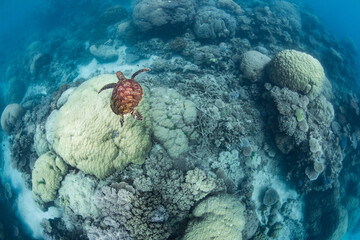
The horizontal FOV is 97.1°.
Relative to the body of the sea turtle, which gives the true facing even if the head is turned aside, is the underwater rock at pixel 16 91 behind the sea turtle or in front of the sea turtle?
in front

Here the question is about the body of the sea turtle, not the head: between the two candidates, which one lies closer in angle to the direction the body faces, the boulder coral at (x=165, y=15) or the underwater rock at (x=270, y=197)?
the boulder coral

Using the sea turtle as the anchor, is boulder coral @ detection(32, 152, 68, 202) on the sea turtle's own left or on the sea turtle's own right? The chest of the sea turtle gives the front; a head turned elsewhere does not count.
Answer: on the sea turtle's own left

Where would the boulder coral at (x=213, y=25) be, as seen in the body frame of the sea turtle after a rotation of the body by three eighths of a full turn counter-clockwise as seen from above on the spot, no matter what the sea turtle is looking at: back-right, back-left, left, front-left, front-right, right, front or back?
back

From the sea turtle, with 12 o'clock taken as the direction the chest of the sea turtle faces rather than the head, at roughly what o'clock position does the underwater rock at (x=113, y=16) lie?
The underwater rock is roughly at 12 o'clock from the sea turtle.

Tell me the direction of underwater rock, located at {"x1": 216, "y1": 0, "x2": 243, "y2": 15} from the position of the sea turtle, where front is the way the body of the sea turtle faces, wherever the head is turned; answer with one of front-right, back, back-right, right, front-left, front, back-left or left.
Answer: front-right

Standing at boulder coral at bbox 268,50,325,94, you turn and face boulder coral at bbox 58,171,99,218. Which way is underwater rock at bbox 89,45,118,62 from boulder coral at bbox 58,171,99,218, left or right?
right

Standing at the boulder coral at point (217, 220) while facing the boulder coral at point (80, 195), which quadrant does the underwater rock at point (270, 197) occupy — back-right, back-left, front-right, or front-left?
back-right

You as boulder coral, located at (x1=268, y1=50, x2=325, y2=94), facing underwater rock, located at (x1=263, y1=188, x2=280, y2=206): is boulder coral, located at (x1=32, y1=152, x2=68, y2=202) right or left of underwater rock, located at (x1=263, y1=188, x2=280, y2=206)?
right

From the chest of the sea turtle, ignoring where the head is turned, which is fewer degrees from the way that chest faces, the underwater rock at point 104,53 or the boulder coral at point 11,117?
the underwater rock

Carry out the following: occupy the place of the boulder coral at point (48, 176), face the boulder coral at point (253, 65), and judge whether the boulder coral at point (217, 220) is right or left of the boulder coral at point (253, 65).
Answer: right

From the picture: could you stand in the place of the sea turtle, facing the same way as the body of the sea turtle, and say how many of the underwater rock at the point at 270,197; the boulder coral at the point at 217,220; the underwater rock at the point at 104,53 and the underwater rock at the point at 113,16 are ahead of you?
2

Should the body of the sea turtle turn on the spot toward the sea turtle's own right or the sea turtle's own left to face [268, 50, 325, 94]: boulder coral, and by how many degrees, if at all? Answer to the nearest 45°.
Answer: approximately 90° to the sea turtle's own right

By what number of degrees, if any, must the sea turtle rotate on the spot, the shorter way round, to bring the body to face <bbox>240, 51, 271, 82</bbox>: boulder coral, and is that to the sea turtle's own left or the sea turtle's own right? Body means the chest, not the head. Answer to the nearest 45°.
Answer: approximately 90° to the sea turtle's own right

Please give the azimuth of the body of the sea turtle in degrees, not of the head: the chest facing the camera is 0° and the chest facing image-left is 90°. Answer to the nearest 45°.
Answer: approximately 180°

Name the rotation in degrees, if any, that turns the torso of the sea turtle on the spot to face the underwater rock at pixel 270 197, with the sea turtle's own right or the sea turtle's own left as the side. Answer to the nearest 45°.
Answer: approximately 135° to the sea turtle's own right

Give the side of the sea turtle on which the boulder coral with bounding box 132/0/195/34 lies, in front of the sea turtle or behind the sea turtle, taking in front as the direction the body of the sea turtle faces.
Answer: in front
